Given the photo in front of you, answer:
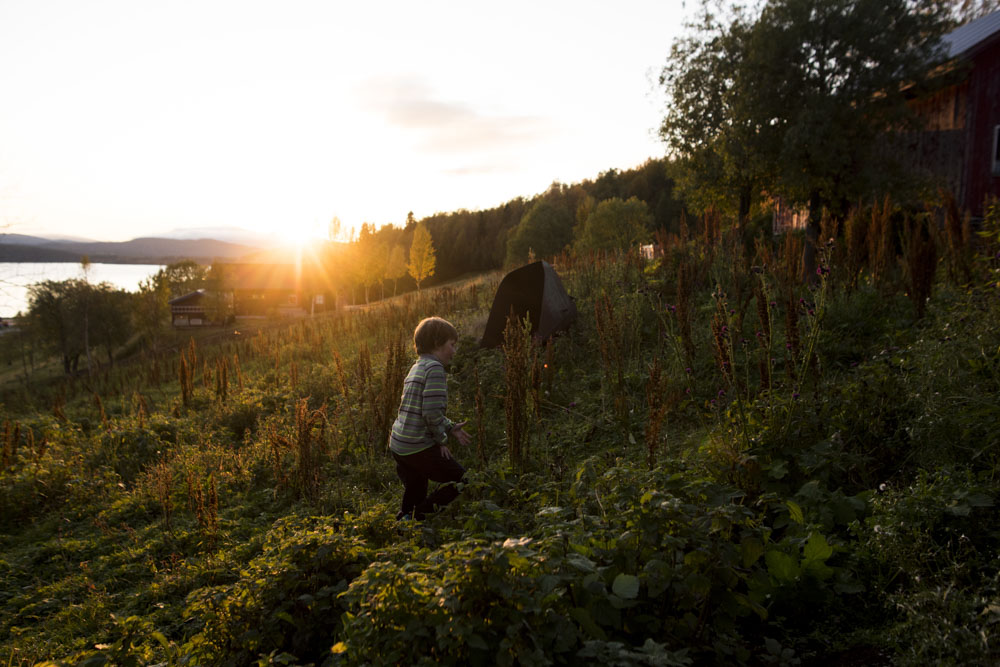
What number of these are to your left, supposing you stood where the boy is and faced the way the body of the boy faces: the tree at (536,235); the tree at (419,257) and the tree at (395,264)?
3

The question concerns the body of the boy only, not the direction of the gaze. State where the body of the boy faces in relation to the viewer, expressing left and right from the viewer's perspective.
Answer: facing to the right of the viewer

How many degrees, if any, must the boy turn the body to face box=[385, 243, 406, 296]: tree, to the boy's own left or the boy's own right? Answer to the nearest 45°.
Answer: approximately 90° to the boy's own left

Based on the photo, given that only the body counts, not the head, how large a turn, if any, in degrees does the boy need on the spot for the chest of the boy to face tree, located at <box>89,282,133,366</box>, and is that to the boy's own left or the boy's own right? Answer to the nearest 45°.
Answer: approximately 135° to the boy's own left

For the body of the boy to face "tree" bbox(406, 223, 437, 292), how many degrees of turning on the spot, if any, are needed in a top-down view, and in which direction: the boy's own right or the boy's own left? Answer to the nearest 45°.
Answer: approximately 90° to the boy's own left

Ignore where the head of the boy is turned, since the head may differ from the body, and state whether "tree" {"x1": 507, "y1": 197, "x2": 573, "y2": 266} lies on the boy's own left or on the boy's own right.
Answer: on the boy's own left

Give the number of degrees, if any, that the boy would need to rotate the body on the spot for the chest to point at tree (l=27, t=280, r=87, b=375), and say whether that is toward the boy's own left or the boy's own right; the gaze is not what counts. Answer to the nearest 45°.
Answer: approximately 135° to the boy's own left
